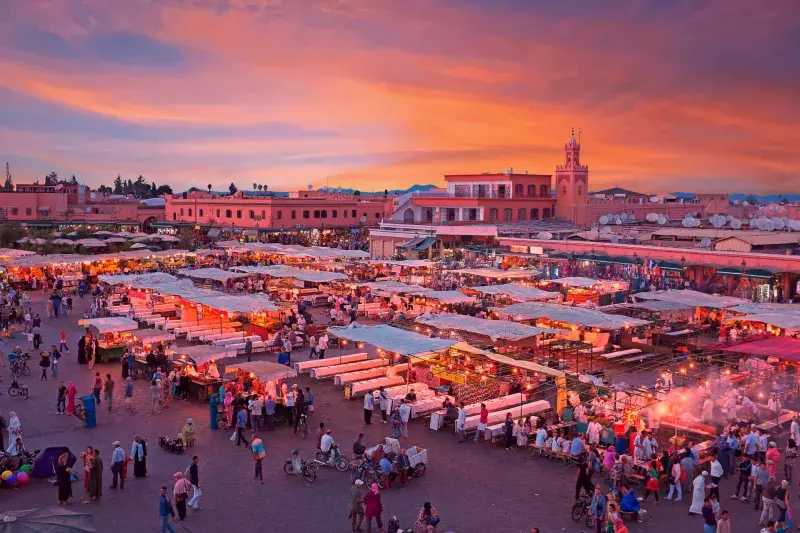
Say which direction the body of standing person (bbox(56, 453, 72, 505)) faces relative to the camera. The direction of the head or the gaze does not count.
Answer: to the viewer's right

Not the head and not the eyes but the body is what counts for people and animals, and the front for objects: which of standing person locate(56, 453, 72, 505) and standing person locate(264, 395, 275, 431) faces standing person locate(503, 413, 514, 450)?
standing person locate(56, 453, 72, 505)

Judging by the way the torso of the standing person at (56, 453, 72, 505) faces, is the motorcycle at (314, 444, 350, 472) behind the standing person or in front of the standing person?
in front

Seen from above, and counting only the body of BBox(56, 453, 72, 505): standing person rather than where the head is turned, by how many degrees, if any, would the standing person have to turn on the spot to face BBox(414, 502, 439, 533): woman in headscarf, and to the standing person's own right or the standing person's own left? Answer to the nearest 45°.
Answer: approximately 45° to the standing person's own right

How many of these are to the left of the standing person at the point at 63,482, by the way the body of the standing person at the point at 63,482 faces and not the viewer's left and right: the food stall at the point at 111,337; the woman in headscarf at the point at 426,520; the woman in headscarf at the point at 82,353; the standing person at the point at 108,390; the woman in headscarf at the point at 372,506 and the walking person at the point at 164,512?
3
